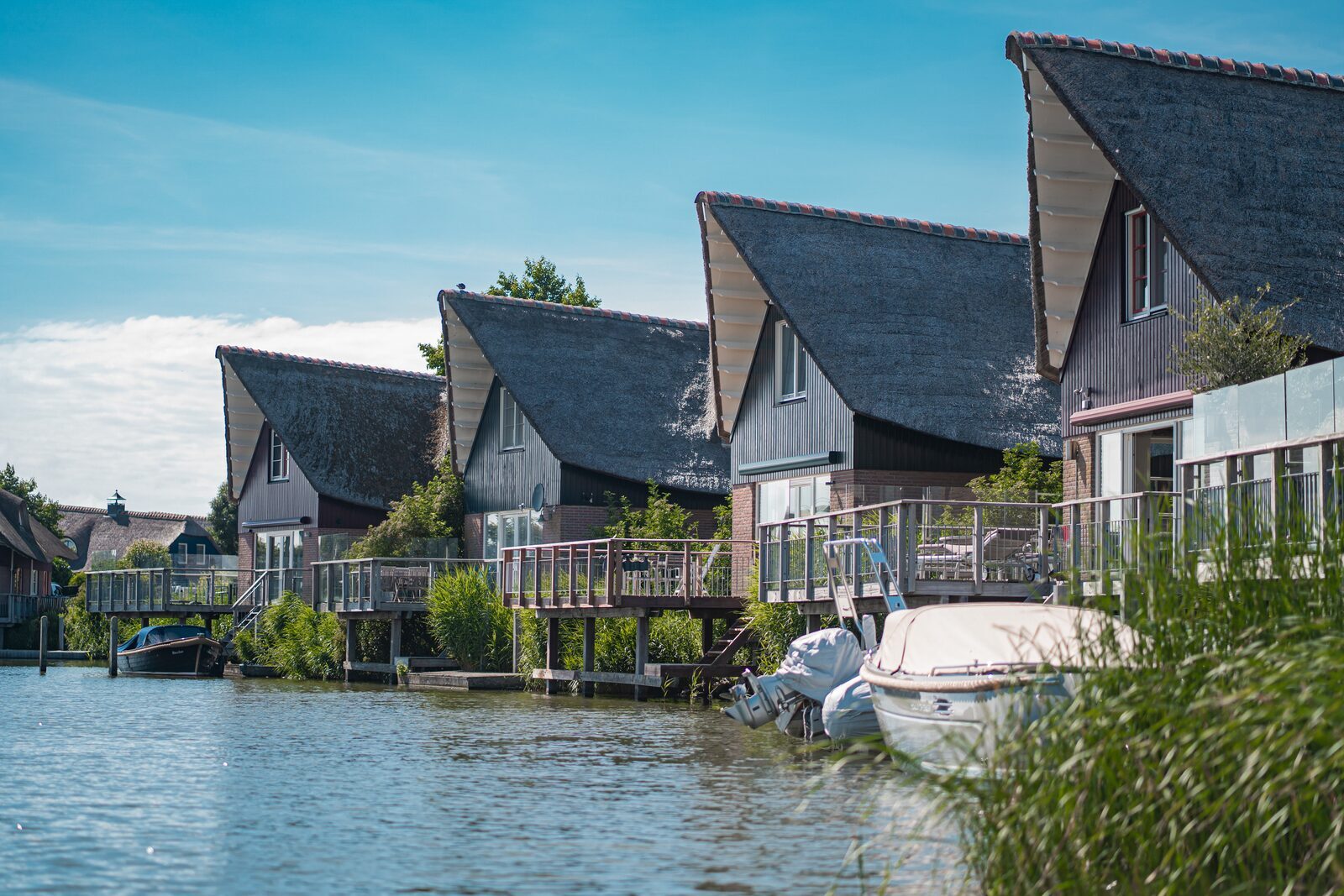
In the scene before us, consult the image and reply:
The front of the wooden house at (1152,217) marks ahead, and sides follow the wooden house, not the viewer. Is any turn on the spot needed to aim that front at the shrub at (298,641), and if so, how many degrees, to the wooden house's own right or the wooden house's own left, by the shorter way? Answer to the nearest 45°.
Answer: approximately 90° to the wooden house's own right

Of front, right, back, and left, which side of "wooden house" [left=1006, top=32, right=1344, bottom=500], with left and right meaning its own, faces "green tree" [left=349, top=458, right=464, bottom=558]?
right

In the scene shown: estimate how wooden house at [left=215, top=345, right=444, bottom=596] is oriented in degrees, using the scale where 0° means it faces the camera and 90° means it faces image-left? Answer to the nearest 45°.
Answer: approximately 45°

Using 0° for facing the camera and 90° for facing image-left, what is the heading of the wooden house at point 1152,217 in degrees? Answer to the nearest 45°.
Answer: approximately 45°

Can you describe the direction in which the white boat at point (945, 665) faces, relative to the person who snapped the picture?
facing away from the viewer and to the right of the viewer

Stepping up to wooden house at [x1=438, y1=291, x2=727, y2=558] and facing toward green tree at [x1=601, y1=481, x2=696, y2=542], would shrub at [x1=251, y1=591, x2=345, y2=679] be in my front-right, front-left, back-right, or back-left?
back-right

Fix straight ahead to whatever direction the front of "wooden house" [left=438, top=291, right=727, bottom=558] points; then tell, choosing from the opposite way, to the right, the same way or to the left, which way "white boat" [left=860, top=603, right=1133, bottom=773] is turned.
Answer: the same way
